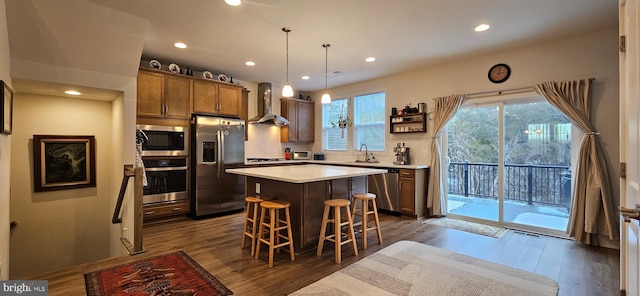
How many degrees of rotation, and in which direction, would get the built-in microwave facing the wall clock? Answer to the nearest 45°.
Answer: approximately 45° to its left

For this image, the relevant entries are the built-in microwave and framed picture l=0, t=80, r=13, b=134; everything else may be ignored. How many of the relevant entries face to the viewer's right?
1

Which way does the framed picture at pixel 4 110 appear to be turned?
to the viewer's right

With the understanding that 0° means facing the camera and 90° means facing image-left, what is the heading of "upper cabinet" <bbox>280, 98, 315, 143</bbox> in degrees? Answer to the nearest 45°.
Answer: approximately 315°
